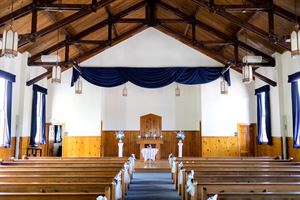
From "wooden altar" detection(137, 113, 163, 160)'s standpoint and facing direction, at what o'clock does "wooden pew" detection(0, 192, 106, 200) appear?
The wooden pew is roughly at 12 o'clock from the wooden altar.

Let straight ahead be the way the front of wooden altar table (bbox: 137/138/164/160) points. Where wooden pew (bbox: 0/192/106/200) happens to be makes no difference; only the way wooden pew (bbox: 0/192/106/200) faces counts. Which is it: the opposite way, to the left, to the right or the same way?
the opposite way

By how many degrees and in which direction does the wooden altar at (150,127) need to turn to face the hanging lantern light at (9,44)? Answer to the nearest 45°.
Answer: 0° — it already faces it

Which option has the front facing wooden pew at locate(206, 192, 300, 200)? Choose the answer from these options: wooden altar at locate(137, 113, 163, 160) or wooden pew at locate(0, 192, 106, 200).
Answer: the wooden altar

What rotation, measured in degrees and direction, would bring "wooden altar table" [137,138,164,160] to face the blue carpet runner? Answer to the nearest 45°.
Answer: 0° — it already faces it

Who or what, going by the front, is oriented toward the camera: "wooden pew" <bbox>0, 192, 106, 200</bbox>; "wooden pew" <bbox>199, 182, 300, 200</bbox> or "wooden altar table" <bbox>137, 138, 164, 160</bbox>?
the wooden altar table

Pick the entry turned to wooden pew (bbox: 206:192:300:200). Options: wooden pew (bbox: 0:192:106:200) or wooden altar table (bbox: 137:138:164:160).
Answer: the wooden altar table

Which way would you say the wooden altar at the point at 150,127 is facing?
toward the camera

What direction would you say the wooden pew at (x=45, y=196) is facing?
away from the camera

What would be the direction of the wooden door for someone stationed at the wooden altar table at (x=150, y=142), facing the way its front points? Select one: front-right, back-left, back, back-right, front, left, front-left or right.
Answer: left

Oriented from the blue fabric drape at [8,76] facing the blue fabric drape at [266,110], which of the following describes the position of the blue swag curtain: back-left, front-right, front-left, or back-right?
front-left

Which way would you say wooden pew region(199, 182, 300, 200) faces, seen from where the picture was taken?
facing away from the viewer

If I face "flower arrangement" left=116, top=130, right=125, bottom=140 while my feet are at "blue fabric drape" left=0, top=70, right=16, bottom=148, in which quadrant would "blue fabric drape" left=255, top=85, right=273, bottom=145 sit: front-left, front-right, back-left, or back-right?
front-right

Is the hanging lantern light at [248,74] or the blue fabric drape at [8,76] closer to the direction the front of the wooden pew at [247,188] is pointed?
the hanging lantern light

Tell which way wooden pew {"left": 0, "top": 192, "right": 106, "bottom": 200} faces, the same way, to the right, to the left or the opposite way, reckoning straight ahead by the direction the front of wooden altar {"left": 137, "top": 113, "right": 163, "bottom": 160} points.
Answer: the opposite way
